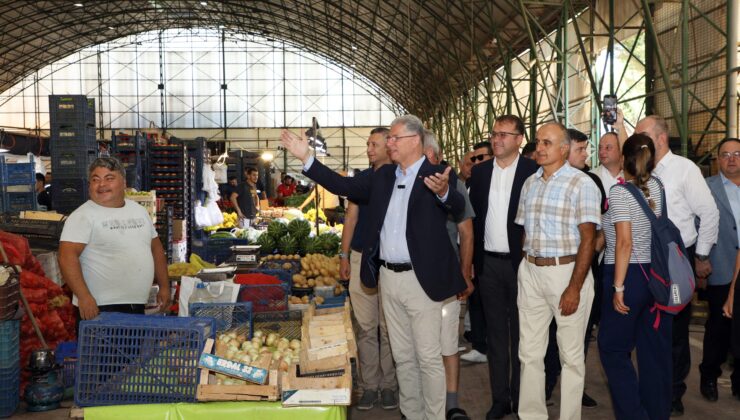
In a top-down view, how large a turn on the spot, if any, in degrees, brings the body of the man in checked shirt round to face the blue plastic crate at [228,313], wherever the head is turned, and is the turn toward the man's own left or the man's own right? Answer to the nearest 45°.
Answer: approximately 45° to the man's own right

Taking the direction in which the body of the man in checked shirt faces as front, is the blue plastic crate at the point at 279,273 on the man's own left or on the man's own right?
on the man's own right

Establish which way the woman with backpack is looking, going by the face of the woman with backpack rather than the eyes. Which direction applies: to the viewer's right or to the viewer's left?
to the viewer's left

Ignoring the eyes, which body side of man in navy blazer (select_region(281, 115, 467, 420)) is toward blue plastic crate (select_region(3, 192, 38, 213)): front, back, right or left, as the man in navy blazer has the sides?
right

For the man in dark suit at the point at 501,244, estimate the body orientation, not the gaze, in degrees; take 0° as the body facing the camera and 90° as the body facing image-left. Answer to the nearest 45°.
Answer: approximately 45°

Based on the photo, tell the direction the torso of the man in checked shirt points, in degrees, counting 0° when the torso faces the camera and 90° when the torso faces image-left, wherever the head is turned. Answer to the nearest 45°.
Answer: approximately 45°
